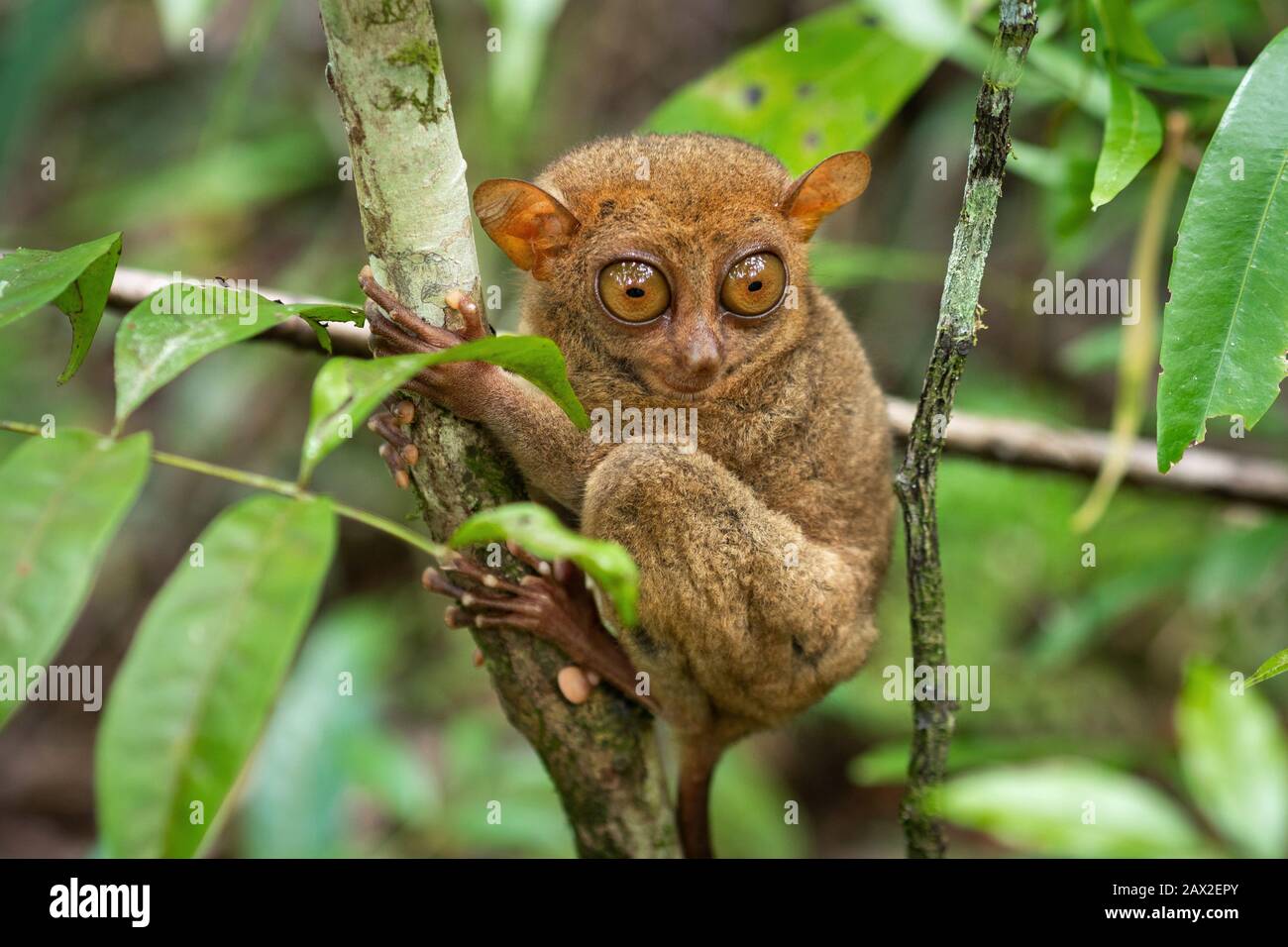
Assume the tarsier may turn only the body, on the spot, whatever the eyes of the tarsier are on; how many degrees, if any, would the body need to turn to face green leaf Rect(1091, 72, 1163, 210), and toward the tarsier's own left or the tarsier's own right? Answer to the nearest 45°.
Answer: approximately 90° to the tarsier's own left

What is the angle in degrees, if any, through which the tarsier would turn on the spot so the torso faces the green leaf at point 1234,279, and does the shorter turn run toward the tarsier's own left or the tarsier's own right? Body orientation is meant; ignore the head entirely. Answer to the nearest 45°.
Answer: approximately 90° to the tarsier's own left

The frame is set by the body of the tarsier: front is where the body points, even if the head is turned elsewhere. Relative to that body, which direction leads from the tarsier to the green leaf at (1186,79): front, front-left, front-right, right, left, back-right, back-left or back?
back-left

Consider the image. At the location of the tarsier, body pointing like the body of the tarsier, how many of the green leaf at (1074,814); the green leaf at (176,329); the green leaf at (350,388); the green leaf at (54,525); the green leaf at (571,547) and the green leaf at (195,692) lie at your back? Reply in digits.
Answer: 1

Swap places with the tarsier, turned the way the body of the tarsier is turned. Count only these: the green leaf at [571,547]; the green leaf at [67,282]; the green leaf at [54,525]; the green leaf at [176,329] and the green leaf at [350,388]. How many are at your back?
0

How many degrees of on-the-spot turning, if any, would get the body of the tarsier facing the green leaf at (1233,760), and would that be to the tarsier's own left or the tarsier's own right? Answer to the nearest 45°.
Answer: approximately 180°

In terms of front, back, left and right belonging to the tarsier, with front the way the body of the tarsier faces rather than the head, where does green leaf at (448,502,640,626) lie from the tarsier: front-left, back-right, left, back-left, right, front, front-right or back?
front-left

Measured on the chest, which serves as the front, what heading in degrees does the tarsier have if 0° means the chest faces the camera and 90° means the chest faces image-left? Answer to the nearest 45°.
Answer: approximately 45°

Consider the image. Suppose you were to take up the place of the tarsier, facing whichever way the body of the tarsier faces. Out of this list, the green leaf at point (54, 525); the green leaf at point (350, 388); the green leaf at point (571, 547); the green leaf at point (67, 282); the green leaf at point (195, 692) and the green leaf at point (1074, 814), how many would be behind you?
1

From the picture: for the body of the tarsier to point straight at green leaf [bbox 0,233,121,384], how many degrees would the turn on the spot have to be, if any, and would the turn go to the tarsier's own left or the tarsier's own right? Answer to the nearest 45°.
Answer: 0° — it already faces it

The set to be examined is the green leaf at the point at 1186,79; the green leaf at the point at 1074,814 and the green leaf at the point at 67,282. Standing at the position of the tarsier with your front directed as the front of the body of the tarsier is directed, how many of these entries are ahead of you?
1

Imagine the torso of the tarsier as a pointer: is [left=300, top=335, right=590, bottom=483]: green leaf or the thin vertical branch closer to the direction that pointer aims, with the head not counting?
the green leaf

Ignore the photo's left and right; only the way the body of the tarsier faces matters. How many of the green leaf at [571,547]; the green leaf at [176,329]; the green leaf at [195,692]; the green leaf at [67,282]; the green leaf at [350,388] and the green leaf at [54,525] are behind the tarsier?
0
